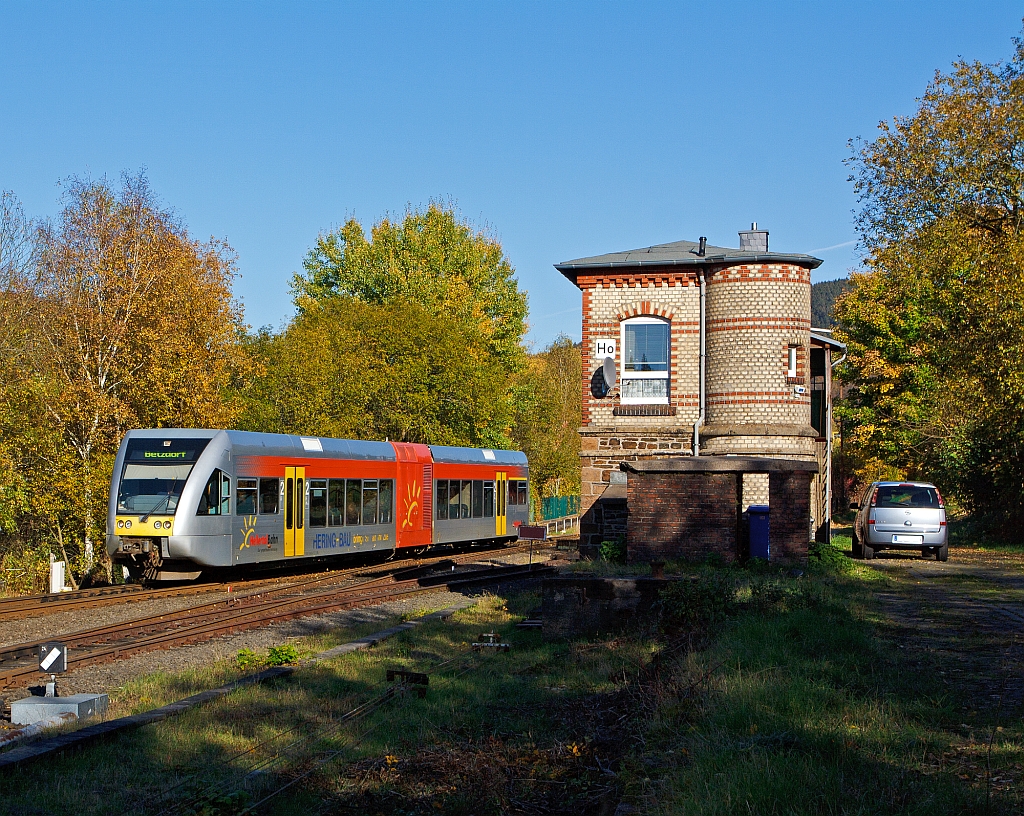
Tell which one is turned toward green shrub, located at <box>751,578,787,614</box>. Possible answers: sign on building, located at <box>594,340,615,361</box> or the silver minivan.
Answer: the sign on building

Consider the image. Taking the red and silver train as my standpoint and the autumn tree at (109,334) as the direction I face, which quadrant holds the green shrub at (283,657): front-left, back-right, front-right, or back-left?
back-left

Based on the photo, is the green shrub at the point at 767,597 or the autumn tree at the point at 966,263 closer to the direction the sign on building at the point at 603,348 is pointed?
the green shrub

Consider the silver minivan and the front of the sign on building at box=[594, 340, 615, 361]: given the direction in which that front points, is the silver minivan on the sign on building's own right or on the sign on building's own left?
on the sign on building's own left

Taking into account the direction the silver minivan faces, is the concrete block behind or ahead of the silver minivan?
behind

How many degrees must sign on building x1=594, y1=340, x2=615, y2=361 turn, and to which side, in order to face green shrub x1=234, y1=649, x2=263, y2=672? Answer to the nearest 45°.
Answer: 0° — it already faces it

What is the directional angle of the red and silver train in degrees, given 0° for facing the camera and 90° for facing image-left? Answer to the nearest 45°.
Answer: approximately 45°

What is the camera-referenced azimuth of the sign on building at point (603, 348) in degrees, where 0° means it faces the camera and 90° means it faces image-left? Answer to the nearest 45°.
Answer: approximately 0°

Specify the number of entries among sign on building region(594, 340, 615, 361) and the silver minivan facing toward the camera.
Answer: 1

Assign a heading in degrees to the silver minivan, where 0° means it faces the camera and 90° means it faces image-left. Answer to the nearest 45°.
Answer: approximately 180°
